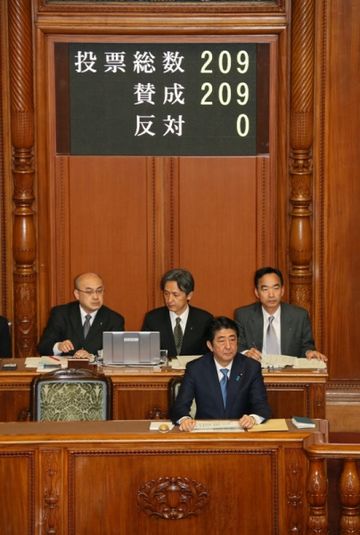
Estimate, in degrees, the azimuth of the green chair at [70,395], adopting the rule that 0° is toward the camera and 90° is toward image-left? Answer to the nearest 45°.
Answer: approximately 0°

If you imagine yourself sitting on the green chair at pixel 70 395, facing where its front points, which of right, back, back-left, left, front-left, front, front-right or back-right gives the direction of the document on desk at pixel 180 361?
back-left

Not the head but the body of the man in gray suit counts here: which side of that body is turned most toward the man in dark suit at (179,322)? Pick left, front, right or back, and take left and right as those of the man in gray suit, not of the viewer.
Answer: right
